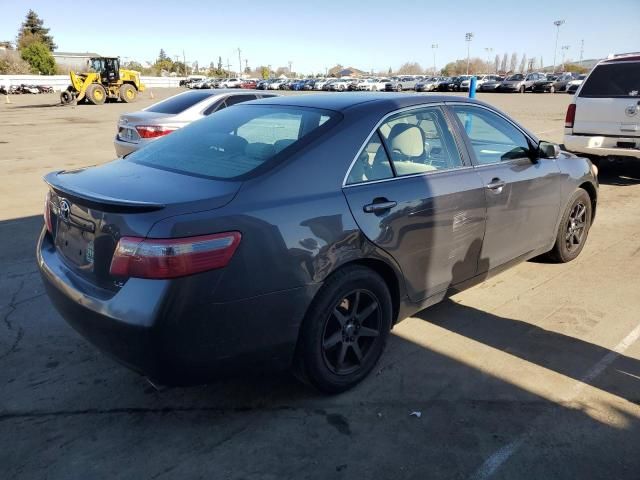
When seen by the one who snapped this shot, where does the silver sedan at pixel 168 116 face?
facing away from the viewer and to the right of the viewer

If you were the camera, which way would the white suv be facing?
facing away from the viewer

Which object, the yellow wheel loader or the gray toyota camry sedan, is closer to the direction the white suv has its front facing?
the yellow wheel loader

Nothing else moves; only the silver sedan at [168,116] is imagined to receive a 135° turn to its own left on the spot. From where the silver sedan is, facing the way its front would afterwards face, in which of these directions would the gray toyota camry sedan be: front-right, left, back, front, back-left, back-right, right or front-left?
left

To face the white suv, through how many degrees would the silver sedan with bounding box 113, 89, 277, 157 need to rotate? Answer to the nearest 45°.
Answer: approximately 45° to its right

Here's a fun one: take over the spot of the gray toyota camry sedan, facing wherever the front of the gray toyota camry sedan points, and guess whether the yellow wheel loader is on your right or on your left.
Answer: on your left

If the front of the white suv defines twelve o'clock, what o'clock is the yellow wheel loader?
The yellow wheel loader is roughly at 10 o'clock from the white suv.

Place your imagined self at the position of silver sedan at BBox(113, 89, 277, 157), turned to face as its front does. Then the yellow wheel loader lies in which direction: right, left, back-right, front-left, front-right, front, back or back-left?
front-left

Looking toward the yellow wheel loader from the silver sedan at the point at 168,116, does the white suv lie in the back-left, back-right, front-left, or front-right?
back-right

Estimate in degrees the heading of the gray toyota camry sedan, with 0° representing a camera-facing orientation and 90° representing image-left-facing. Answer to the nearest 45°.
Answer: approximately 225°

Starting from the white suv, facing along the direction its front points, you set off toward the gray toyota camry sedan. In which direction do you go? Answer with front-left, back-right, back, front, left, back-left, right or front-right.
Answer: back
